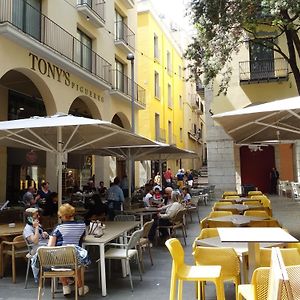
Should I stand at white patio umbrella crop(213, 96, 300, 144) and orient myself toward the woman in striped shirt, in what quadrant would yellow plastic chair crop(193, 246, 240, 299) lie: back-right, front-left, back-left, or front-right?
front-left

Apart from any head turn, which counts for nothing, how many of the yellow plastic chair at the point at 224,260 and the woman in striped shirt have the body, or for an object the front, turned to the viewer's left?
0

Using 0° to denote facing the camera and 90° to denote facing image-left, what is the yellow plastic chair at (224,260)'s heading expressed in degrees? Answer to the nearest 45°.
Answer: approximately 180°

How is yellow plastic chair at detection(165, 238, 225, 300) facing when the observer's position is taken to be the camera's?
facing to the right of the viewer

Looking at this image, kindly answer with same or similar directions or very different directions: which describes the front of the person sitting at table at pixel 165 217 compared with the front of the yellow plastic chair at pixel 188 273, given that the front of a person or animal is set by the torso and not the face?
very different directions

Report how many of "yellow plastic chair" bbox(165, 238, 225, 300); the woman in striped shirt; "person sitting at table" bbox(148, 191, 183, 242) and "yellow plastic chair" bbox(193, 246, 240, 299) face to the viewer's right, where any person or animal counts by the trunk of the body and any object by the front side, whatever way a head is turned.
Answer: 1

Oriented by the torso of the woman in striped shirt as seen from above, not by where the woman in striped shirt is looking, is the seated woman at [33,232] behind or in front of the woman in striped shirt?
in front

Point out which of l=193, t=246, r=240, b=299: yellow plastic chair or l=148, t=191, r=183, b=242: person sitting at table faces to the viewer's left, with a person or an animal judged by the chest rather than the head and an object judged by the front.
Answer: the person sitting at table

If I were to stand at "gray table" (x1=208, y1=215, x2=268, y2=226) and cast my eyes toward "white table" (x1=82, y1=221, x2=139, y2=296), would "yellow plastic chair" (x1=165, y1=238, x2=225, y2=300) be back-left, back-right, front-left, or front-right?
front-left

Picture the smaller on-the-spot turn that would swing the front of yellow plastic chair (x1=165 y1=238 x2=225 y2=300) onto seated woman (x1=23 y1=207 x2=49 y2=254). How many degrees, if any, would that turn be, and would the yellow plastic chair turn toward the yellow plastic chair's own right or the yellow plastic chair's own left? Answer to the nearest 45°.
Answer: approximately 135° to the yellow plastic chair's own left

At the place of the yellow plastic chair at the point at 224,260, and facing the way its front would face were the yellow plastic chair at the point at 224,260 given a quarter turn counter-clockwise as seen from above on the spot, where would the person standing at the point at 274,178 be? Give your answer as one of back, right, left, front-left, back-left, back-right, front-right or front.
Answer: right

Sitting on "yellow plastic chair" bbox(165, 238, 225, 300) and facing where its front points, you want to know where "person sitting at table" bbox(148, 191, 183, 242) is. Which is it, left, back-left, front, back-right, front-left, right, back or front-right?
left

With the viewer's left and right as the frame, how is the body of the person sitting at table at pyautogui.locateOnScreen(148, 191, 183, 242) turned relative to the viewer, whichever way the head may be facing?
facing to the left of the viewer

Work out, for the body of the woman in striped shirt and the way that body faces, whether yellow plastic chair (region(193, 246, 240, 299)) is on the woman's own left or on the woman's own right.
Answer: on the woman's own right

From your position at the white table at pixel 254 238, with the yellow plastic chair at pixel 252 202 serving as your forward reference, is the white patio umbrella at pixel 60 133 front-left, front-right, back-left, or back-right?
front-left
